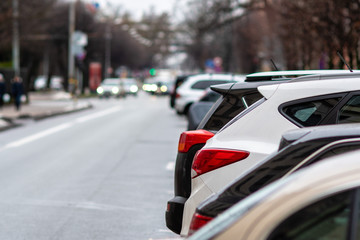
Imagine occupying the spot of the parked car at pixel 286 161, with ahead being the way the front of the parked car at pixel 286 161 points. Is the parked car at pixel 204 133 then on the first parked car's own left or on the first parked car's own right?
on the first parked car's own left

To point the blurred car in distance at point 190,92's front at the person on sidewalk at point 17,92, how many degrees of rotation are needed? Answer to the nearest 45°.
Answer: approximately 135° to its left
